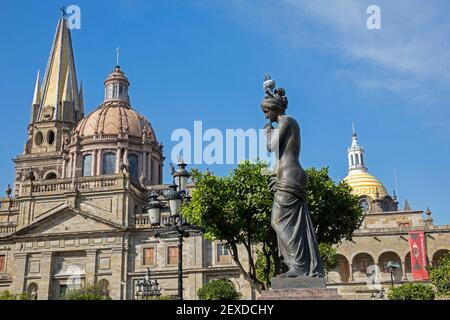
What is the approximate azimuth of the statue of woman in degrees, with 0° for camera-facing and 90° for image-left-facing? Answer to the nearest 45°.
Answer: approximately 90°

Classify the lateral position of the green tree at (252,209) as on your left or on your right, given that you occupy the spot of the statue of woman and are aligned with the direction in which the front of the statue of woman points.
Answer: on your right

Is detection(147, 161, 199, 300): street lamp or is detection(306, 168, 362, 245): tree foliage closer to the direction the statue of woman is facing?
the street lamp

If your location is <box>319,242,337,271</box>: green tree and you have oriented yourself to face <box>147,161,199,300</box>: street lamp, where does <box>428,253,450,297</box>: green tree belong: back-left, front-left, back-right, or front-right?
back-left

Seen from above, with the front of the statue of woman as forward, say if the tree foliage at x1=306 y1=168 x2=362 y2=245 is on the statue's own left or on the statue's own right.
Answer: on the statue's own right

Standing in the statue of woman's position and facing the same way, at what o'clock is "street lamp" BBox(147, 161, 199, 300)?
The street lamp is roughly at 2 o'clock from the statue of woman.
